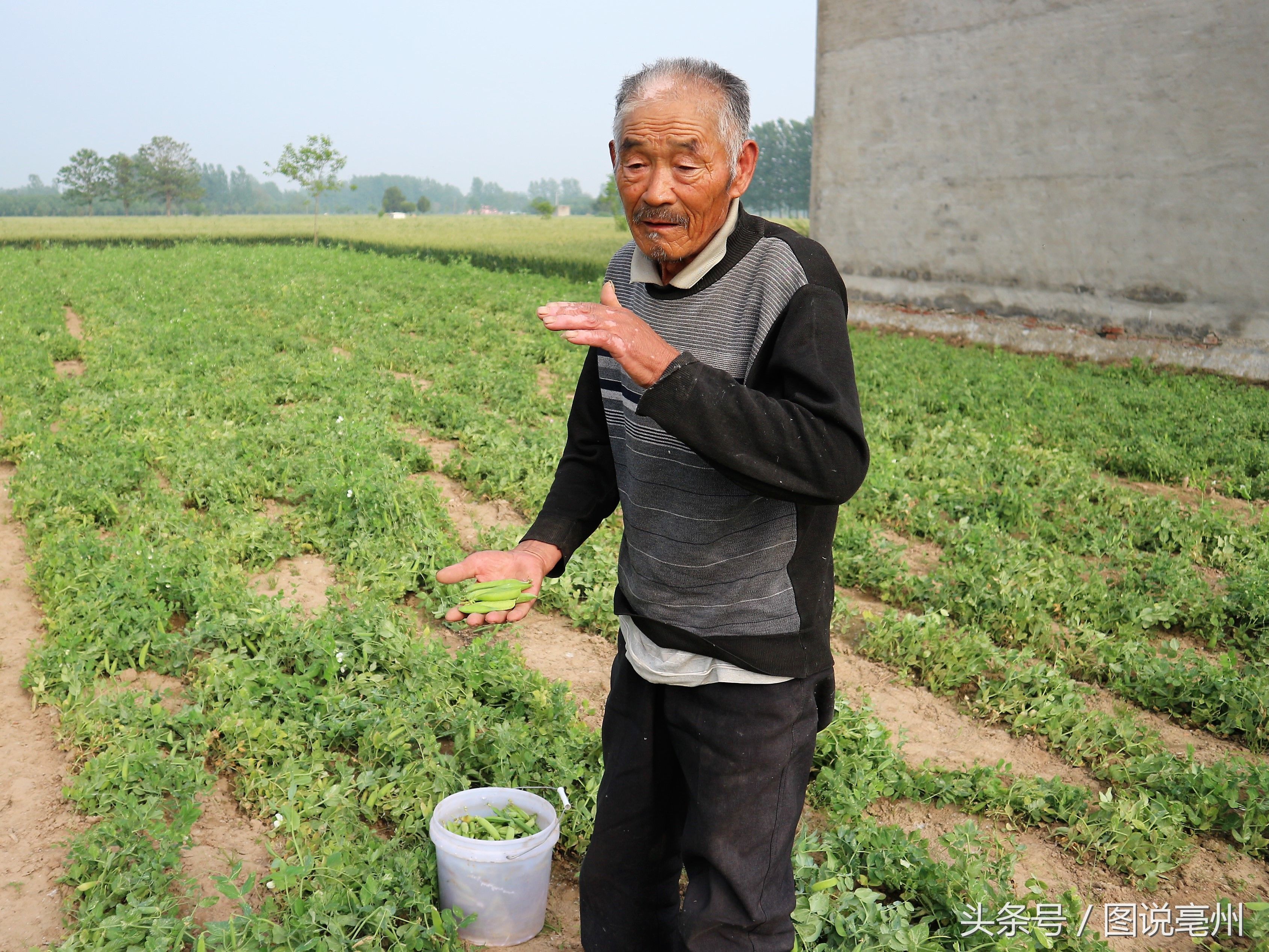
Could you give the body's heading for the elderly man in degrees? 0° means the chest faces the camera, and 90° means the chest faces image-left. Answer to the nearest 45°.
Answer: approximately 45°
